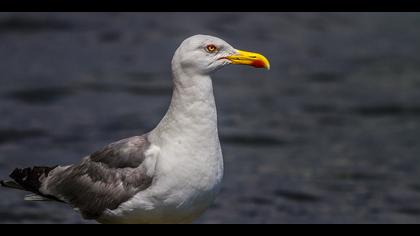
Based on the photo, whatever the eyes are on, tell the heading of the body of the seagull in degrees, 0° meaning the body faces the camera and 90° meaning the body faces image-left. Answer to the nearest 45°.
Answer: approximately 270°
